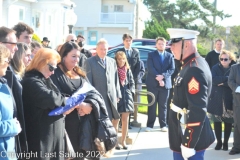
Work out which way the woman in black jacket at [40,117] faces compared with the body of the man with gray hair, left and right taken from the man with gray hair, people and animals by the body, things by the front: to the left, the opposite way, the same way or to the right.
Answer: to the left

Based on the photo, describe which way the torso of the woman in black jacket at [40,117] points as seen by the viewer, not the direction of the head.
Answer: to the viewer's right

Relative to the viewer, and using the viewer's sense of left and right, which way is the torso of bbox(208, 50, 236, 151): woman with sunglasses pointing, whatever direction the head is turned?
facing the viewer

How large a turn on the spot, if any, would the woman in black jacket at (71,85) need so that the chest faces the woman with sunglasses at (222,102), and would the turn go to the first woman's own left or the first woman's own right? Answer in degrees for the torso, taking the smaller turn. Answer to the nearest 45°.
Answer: approximately 90° to the first woman's own left

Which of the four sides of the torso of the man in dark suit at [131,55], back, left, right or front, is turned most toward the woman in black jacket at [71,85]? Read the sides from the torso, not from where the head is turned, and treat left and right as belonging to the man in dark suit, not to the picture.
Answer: front

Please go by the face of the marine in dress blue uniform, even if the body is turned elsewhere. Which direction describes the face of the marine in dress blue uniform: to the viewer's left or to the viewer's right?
to the viewer's left

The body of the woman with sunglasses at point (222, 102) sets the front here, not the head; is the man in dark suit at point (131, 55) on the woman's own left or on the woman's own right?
on the woman's own right

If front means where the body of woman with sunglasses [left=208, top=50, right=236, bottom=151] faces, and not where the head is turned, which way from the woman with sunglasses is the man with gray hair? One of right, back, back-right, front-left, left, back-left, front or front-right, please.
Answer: front-right

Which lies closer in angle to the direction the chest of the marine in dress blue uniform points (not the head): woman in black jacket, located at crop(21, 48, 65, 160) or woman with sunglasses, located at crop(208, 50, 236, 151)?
the woman in black jacket

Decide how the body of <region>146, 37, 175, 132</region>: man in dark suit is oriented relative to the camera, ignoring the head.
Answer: toward the camera
